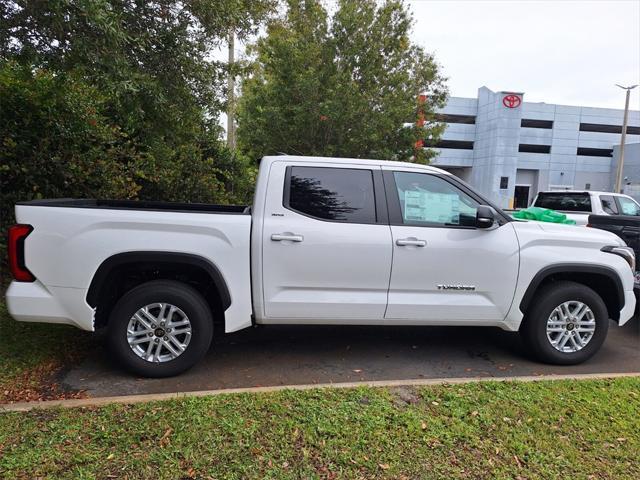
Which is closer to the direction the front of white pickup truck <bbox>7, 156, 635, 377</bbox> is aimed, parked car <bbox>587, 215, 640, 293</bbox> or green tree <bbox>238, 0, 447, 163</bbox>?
the parked car

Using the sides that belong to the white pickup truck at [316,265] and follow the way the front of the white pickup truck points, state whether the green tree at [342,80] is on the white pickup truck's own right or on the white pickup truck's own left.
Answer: on the white pickup truck's own left

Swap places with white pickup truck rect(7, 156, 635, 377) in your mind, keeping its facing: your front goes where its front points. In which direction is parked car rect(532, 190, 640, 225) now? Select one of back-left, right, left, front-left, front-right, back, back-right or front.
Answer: front-left

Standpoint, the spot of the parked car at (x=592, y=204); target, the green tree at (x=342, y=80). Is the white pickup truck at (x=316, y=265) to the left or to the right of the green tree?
left

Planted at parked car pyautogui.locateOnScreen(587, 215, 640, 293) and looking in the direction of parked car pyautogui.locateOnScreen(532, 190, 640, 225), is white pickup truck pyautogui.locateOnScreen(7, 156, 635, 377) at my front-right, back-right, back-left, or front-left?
back-left

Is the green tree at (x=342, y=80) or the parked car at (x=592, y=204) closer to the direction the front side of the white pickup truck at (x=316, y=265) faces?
the parked car

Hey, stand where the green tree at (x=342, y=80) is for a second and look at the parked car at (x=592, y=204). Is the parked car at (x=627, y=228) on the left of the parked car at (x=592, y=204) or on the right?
right

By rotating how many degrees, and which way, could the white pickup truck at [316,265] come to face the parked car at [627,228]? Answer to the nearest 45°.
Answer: approximately 45° to its left

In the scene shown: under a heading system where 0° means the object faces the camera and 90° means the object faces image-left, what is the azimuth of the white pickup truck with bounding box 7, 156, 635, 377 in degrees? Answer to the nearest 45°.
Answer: approximately 270°
